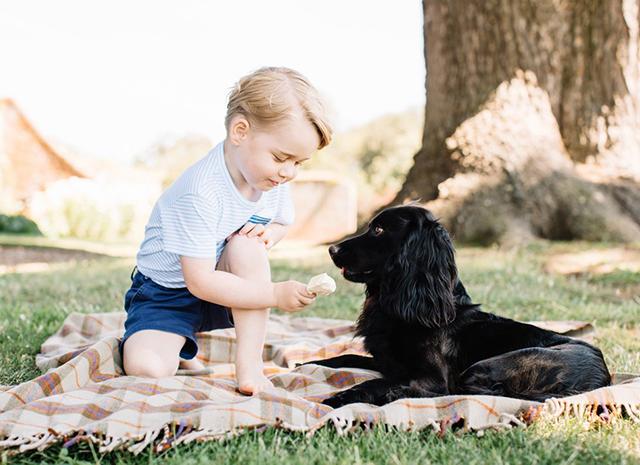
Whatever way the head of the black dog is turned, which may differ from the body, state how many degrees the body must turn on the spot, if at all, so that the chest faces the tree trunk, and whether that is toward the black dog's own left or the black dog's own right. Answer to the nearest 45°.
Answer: approximately 90° to the black dog's own right

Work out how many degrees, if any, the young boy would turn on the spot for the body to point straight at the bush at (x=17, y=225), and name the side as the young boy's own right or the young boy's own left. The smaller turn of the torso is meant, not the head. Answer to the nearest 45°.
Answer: approximately 135° to the young boy's own left

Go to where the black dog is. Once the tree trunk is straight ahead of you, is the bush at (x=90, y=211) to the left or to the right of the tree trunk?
left

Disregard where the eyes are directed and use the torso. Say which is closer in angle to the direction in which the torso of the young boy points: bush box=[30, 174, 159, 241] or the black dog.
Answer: the black dog

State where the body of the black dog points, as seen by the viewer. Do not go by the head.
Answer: to the viewer's left

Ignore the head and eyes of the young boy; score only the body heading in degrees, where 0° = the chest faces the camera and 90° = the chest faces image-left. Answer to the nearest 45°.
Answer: approximately 315°

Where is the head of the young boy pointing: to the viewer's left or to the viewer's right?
to the viewer's right

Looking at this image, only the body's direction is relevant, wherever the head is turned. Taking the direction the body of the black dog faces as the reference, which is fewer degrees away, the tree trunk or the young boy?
the young boy

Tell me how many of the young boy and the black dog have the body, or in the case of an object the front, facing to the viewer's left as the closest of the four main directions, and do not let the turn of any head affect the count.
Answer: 1

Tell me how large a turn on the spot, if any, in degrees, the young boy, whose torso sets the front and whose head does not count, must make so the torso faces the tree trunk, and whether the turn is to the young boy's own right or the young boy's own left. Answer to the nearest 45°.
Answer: approximately 90° to the young boy's own left
